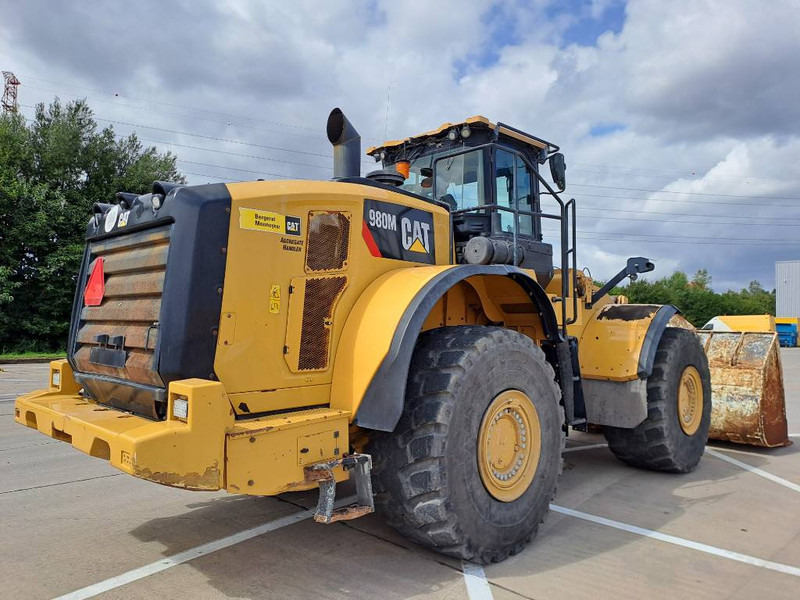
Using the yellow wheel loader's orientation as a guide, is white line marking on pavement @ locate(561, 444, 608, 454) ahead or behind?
ahead

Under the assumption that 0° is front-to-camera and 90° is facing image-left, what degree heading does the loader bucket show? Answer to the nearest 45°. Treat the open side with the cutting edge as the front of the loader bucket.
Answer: approximately 225°

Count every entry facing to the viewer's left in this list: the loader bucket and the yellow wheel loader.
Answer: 0

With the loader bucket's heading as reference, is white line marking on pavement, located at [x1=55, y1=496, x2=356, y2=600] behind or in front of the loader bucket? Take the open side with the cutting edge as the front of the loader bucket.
behind

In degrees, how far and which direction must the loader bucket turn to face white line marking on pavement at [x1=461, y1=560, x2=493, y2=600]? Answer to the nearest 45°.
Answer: approximately 135° to its right

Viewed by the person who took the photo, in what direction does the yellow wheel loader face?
facing away from the viewer and to the right of the viewer

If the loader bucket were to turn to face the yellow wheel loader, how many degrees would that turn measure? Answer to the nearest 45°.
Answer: approximately 135° to its right
